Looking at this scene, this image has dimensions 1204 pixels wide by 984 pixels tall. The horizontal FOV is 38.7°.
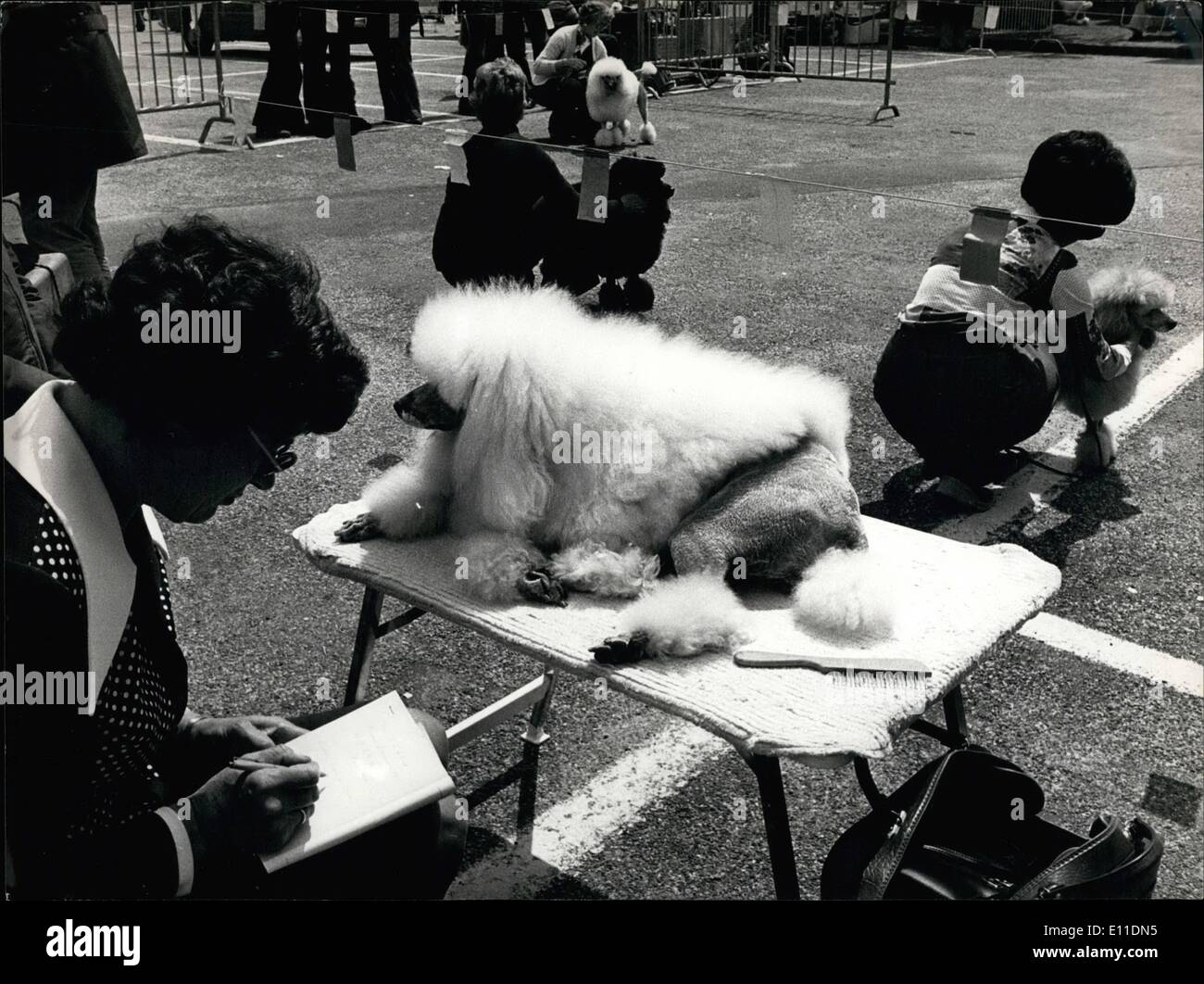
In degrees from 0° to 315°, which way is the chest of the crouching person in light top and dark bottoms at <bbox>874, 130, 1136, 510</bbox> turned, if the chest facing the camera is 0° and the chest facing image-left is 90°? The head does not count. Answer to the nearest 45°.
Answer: approximately 225°

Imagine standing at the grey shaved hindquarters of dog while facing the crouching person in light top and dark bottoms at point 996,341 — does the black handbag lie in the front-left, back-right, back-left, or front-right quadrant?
back-right

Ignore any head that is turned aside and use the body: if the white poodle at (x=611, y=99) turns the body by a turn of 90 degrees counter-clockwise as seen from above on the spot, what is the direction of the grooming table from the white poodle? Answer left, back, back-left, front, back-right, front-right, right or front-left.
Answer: front-right

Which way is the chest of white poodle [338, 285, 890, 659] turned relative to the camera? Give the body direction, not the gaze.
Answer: to the viewer's left

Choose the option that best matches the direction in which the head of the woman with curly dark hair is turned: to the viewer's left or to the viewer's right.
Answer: to the viewer's right

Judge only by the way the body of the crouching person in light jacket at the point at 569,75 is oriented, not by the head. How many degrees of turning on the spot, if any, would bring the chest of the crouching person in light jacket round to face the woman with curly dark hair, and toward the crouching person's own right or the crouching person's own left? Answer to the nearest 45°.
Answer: approximately 45° to the crouching person's own right

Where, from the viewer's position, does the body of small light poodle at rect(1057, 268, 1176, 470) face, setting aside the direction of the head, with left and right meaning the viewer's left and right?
facing to the right of the viewer

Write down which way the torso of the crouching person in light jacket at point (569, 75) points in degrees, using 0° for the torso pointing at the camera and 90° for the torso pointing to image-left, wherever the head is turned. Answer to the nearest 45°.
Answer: approximately 315°

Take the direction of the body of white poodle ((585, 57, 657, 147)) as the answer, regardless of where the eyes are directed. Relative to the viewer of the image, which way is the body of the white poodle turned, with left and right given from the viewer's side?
facing the viewer and to the left of the viewer

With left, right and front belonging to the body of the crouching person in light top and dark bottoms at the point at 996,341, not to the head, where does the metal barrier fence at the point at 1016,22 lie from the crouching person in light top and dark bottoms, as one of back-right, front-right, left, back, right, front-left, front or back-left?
front-left

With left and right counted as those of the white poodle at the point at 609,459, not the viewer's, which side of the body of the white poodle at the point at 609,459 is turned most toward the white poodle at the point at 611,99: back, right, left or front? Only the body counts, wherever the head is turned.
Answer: right

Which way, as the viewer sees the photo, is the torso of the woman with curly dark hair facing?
to the viewer's right
